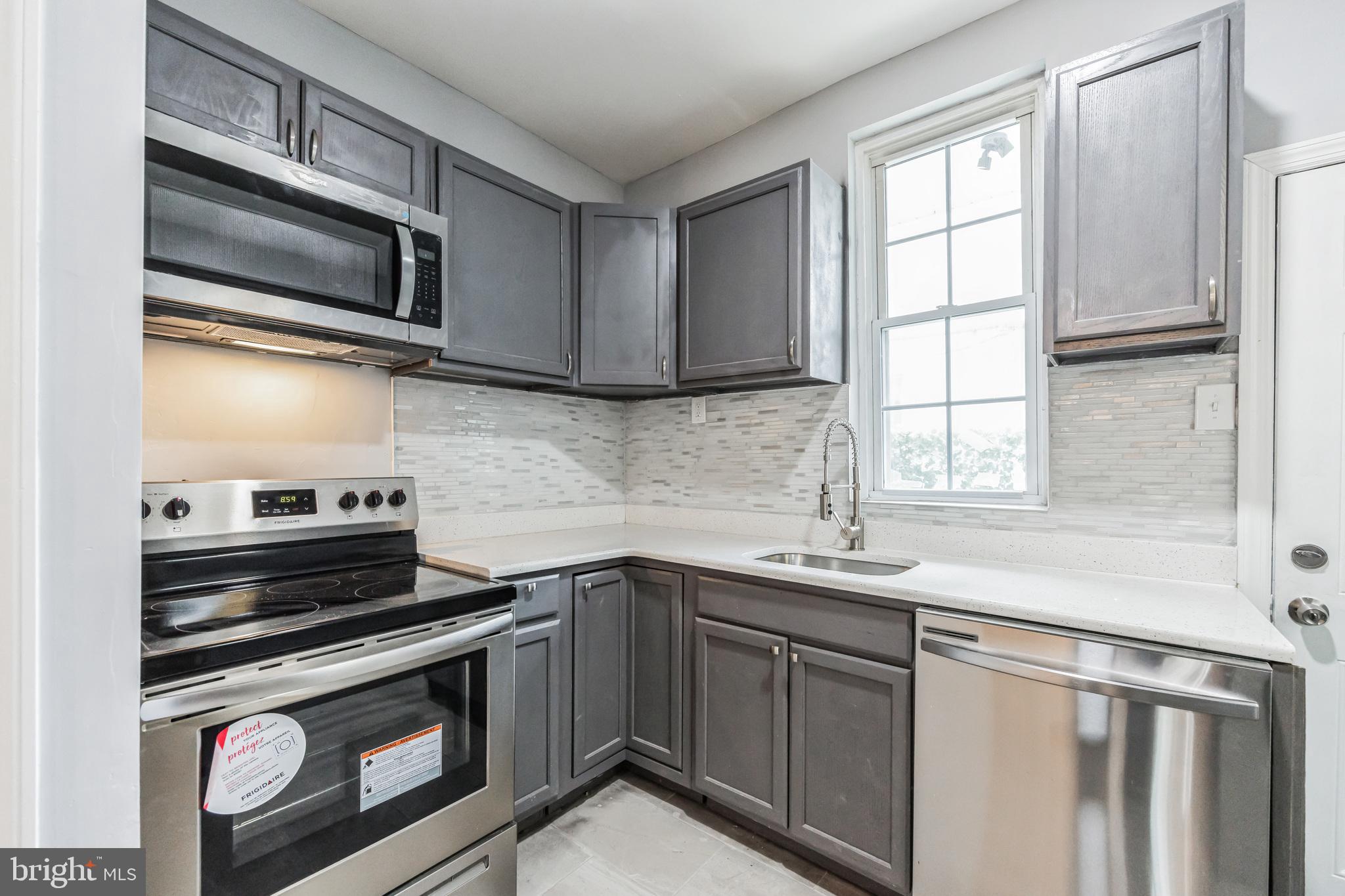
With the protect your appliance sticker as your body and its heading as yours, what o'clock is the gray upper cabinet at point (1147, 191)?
The gray upper cabinet is roughly at 10 o'clock from the protect your appliance sticker.

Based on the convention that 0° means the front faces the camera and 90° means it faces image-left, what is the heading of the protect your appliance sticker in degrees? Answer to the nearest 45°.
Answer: approximately 0°

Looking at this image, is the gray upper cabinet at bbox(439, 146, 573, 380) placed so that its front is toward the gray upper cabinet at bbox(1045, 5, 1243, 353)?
yes

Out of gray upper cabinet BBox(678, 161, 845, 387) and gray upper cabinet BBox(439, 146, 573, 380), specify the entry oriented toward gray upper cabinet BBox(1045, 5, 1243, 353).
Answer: gray upper cabinet BBox(439, 146, 573, 380)

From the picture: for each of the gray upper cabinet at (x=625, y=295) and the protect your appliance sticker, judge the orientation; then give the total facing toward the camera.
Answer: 2

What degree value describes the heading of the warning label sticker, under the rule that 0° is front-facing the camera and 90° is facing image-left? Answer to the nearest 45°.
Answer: approximately 315°

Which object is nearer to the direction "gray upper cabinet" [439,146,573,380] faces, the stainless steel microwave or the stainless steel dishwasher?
the stainless steel dishwasher
